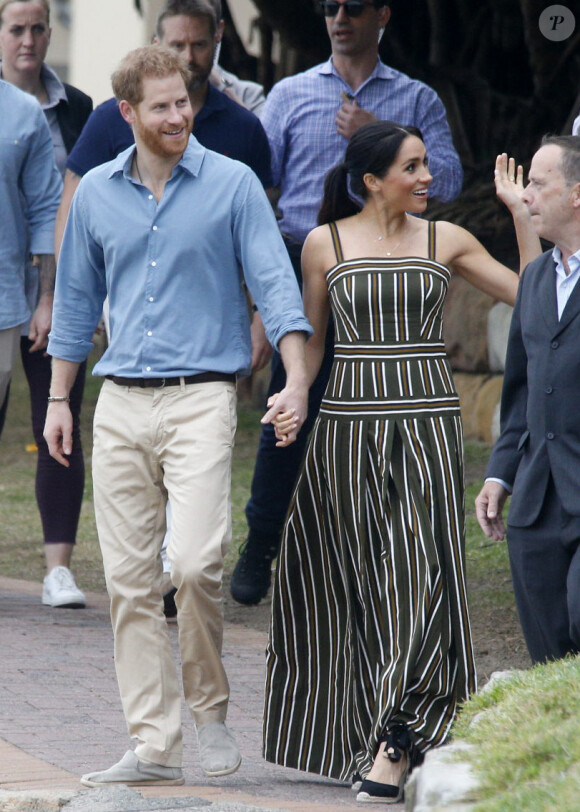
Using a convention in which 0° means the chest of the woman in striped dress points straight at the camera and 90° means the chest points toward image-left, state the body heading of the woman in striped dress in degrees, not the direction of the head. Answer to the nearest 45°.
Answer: approximately 0°

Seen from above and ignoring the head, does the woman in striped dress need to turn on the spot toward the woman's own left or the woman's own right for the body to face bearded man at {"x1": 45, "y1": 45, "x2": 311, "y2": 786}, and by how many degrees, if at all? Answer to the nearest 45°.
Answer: approximately 90° to the woman's own right

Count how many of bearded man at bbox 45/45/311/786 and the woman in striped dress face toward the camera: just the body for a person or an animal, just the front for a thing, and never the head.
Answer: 2

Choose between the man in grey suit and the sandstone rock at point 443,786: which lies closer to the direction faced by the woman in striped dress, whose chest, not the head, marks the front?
the sandstone rock

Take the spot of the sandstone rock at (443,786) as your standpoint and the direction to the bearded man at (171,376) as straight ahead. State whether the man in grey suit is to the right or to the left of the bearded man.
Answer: right

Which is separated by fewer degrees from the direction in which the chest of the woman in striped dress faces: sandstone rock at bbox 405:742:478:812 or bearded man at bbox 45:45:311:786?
the sandstone rock

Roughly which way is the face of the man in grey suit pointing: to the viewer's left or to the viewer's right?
to the viewer's left

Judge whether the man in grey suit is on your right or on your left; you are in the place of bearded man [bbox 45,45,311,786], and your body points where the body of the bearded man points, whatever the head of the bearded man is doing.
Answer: on your left

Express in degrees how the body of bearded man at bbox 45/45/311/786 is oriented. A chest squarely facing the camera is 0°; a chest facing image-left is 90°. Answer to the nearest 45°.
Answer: approximately 0°

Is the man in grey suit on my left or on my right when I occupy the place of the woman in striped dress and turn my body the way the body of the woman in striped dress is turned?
on my left
